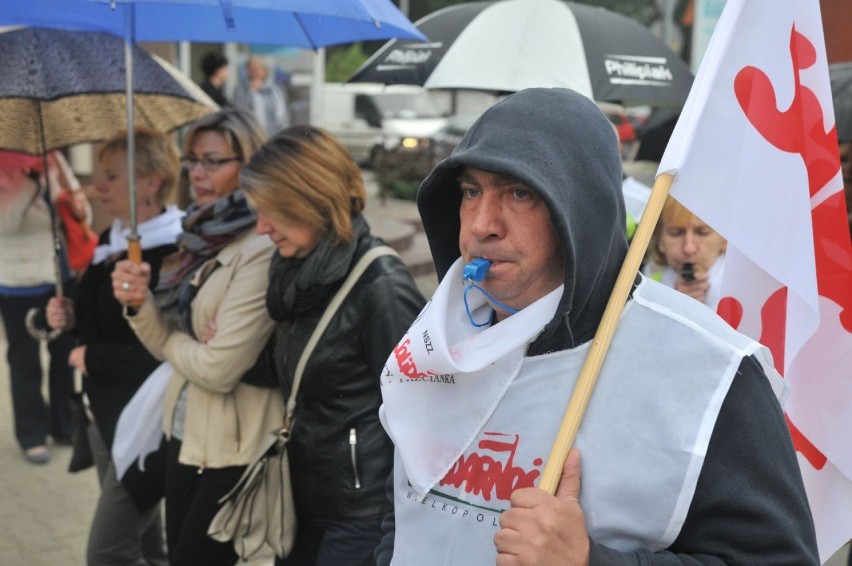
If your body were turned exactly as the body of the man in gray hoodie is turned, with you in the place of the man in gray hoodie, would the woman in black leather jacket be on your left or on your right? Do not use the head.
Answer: on your right

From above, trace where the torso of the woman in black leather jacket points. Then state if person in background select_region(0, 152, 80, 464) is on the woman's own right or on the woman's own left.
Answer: on the woman's own right

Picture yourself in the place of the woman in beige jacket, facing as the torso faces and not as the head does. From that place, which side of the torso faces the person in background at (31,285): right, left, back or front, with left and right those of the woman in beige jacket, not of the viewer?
right

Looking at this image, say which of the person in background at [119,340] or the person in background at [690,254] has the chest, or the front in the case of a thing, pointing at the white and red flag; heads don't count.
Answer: the person in background at [690,254]

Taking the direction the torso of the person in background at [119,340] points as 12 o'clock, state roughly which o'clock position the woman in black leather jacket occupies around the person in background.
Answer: The woman in black leather jacket is roughly at 8 o'clock from the person in background.

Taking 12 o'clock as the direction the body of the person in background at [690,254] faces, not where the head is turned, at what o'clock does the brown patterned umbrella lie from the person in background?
The brown patterned umbrella is roughly at 3 o'clock from the person in background.

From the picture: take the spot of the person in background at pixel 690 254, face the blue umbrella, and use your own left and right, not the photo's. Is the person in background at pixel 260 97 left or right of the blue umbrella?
right

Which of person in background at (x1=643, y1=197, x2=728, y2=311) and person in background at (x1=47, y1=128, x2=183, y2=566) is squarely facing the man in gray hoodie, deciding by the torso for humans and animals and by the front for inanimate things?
person in background at (x1=643, y1=197, x2=728, y2=311)

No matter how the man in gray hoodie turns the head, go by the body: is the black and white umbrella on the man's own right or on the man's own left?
on the man's own right

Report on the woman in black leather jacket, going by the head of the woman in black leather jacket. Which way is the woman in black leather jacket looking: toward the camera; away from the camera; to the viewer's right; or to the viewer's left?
to the viewer's left

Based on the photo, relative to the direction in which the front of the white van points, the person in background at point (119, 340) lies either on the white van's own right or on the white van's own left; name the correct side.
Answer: on the white van's own right
